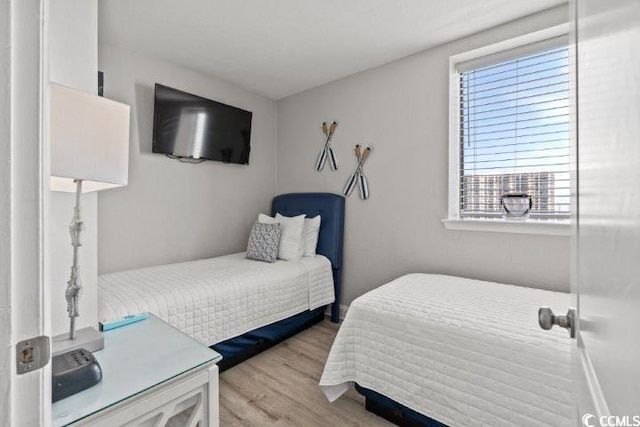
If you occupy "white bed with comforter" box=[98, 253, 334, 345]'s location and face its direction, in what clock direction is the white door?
The white door is roughly at 10 o'clock from the white bed with comforter.

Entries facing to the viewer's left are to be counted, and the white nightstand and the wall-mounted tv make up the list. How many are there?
0

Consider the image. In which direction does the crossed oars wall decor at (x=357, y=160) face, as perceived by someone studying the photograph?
facing the viewer and to the left of the viewer

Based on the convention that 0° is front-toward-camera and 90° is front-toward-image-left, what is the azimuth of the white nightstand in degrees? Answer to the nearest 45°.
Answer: approximately 315°

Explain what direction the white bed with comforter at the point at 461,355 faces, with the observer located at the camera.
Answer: facing away from the viewer and to the left of the viewer

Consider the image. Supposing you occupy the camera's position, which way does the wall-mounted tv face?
facing the viewer and to the right of the viewer

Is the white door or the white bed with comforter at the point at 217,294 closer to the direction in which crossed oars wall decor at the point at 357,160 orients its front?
the white bed with comforter

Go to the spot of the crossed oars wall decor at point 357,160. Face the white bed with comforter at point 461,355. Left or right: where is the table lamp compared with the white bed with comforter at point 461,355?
right

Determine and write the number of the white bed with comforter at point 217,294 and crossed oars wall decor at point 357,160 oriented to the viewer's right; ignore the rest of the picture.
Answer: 0

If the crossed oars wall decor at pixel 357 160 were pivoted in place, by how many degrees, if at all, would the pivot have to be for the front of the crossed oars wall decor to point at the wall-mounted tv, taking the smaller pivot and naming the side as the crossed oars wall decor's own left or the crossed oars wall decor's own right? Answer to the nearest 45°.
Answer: approximately 45° to the crossed oars wall decor's own right

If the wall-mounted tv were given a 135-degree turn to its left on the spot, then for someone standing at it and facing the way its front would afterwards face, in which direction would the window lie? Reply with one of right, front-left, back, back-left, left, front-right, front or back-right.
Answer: back-right

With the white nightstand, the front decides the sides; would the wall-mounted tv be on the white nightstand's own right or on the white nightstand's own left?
on the white nightstand's own left

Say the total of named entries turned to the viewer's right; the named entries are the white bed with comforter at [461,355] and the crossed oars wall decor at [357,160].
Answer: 0

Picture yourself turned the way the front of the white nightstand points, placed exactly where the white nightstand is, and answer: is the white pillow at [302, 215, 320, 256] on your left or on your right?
on your left

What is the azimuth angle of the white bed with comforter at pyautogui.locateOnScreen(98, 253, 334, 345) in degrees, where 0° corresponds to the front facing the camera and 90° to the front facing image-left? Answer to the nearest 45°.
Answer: approximately 45°

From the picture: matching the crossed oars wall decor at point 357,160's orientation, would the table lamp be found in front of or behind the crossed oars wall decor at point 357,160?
in front

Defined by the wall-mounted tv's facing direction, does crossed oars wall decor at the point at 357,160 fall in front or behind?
in front

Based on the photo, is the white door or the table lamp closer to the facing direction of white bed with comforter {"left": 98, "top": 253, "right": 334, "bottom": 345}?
the table lamp

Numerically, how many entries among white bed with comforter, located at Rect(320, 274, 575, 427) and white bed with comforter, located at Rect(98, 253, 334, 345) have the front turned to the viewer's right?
0
